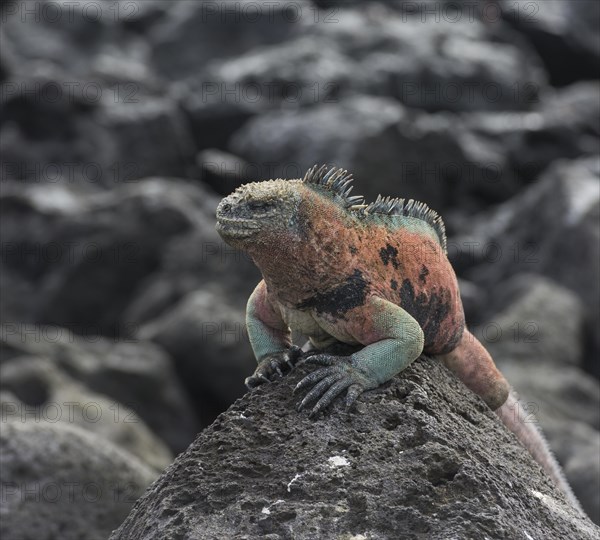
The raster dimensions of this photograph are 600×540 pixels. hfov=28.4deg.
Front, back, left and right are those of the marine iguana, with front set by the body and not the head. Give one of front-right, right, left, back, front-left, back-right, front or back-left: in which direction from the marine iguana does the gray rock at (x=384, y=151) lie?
back-right

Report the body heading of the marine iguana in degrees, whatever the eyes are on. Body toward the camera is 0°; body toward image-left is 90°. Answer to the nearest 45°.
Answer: approximately 45°

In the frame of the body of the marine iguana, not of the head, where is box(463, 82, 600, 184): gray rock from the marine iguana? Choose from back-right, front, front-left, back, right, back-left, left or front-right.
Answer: back-right
